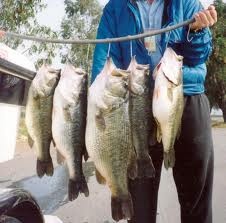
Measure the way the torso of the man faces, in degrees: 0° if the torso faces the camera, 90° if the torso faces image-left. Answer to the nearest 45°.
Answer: approximately 0°

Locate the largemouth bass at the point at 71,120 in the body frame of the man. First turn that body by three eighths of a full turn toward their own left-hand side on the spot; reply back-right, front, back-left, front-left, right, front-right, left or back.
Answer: back

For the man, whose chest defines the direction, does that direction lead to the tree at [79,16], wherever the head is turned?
no

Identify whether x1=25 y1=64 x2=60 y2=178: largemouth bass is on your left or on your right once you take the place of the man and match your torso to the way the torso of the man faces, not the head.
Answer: on your right
